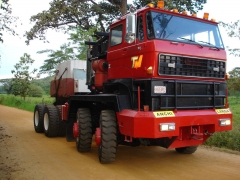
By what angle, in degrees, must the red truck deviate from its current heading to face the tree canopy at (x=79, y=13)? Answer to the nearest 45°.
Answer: approximately 135° to its left

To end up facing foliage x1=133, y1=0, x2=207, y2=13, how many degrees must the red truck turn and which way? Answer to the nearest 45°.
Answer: approximately 135° to its left

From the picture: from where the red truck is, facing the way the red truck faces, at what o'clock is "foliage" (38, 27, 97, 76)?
The foliage is roughly at 7 o'clock from the red truck.

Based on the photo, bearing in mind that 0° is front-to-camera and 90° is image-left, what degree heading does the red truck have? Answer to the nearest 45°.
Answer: approximately 315°
